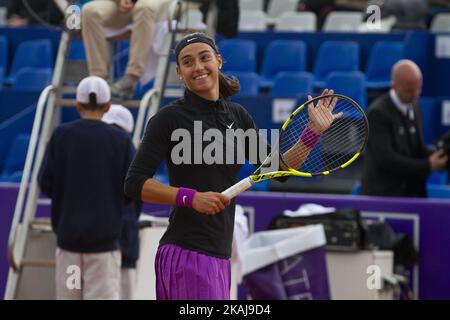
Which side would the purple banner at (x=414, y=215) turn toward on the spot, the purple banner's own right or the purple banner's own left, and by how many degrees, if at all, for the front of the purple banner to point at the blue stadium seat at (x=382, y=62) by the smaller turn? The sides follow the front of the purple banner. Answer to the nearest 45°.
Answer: approximately 180°

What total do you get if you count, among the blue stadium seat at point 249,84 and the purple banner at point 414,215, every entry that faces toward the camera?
2

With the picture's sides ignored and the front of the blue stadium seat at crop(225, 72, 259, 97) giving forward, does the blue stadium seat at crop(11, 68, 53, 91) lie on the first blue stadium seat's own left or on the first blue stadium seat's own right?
on the first blue stadium seat's own right

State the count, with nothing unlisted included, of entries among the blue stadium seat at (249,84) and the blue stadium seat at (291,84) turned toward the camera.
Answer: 2

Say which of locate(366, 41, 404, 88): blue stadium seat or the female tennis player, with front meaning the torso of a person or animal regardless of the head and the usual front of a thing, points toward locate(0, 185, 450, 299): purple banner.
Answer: the blue stadium seat

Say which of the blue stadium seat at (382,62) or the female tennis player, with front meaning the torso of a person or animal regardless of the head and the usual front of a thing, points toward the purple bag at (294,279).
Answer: the blue stadium seat

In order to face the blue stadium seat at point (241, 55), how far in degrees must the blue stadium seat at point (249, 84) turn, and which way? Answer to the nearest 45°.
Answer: approximately 180°

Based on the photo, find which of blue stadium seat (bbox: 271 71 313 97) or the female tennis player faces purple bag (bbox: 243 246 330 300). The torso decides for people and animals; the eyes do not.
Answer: the blue stadium seat
